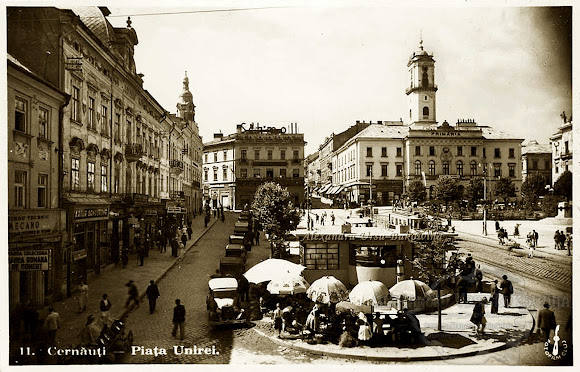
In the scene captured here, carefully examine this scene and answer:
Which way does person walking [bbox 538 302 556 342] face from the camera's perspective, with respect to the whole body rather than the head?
away from the camera

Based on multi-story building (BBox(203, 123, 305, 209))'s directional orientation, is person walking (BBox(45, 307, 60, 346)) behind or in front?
in front

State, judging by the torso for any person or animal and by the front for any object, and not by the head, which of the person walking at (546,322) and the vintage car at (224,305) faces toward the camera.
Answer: the vintage car

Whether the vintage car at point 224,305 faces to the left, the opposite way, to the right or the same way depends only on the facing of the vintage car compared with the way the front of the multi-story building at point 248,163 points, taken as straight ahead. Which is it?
the same way

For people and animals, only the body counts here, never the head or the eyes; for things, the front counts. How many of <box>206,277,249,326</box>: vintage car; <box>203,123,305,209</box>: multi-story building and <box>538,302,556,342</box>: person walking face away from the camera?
1

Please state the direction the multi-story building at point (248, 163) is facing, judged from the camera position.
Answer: facing the viewer

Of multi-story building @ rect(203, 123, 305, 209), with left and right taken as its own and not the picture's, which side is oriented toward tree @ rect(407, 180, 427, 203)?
left

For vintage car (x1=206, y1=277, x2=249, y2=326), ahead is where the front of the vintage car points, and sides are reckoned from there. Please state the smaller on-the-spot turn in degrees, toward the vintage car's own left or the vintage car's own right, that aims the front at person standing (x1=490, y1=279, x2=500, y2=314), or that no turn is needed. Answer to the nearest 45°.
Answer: approximately 90° to the vintage car's own left

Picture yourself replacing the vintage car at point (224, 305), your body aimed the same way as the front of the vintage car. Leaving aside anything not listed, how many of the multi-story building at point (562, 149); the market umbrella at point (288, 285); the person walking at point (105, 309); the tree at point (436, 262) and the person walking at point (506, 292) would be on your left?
4

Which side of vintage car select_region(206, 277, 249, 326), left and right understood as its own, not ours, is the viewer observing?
front

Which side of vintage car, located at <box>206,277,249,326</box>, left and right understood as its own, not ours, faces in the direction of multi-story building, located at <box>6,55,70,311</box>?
right

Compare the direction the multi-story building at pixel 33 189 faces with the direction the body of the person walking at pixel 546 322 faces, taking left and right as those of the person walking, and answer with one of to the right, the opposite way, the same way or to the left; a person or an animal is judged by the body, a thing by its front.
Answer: to the right

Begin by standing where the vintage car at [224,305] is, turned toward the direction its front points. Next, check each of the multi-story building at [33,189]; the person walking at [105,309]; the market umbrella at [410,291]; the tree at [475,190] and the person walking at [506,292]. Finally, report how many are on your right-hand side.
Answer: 2

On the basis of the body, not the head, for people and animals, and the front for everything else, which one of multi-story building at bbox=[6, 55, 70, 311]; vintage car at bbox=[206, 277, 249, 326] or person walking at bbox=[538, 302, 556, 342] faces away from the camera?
the person walking

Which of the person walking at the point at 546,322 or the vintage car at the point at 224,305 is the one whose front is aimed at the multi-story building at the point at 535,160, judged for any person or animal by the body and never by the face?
the person walking

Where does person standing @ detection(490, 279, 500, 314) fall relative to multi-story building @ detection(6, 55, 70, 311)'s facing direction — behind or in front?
in front
